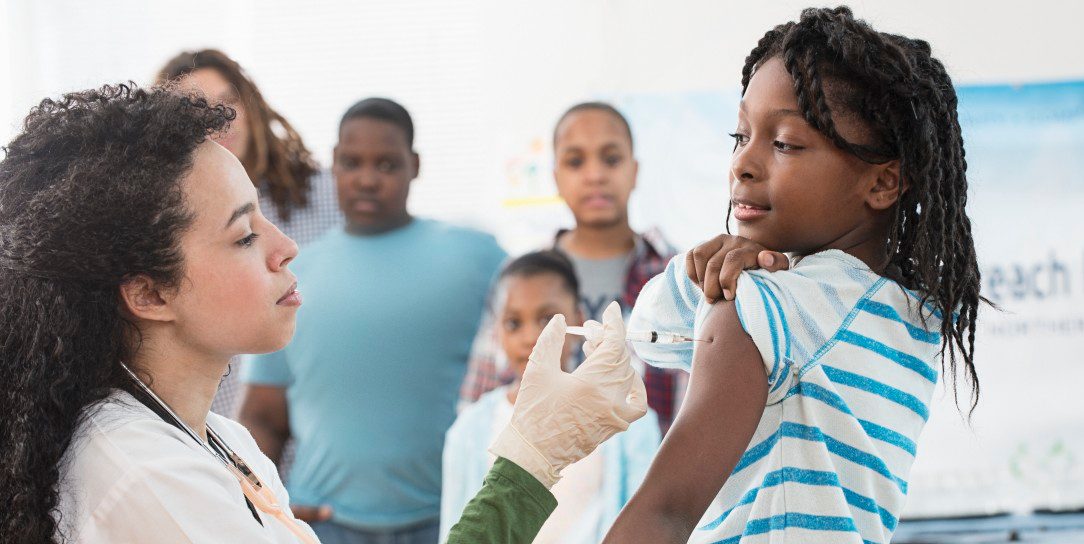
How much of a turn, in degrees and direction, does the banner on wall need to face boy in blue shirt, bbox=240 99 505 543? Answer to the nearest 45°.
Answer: approximately 45° to its right

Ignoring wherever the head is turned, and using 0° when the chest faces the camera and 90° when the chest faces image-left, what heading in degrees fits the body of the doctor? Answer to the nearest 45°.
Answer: approximately 270°

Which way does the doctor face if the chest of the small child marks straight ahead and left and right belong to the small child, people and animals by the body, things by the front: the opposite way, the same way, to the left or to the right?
to the left

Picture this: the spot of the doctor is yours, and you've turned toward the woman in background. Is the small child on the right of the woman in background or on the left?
right

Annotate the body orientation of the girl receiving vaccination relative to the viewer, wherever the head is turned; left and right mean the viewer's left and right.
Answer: facing away from the viewer and to the left of the viewer

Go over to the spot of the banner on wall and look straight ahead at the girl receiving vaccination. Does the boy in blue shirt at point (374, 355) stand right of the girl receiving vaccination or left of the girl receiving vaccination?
right

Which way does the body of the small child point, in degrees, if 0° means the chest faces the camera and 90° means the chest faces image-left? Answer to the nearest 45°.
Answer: approximately 0°

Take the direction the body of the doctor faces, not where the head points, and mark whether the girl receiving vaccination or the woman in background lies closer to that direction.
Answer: the girl receiving vaccination
